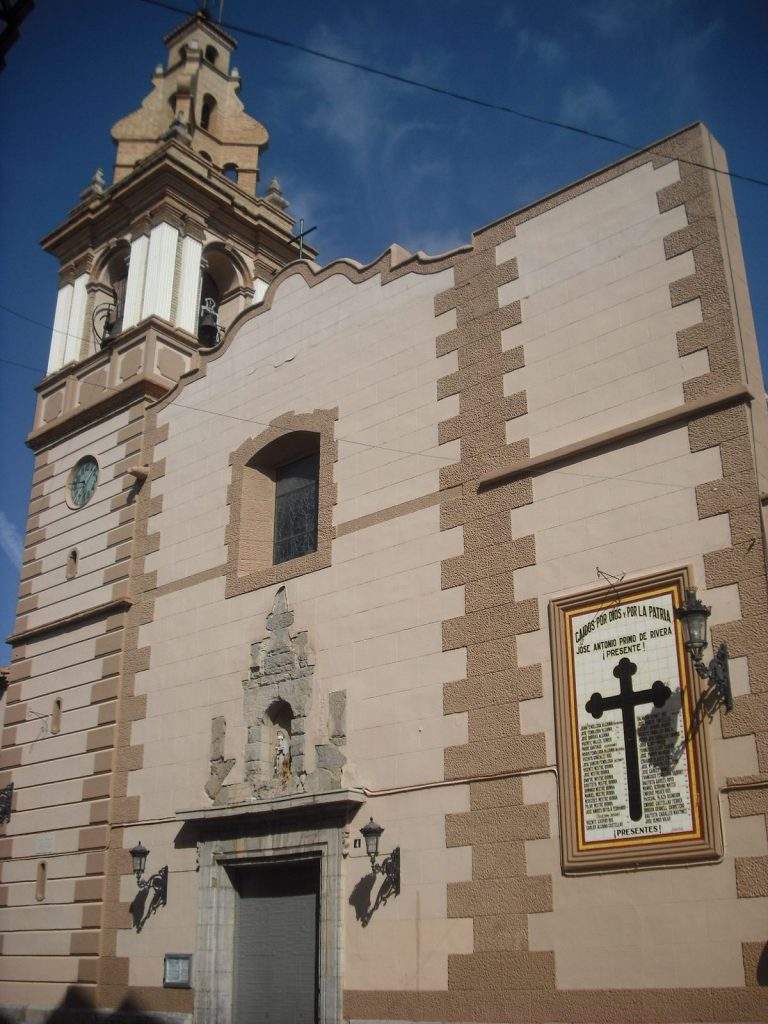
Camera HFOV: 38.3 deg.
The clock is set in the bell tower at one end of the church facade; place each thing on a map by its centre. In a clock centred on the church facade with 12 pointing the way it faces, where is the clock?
The clock is roughly at 3 o'clock from the church facade.

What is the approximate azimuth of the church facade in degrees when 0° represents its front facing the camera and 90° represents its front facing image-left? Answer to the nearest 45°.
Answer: approximately 45°

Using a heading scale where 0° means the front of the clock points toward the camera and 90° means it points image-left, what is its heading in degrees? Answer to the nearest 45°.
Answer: approximately 45°
